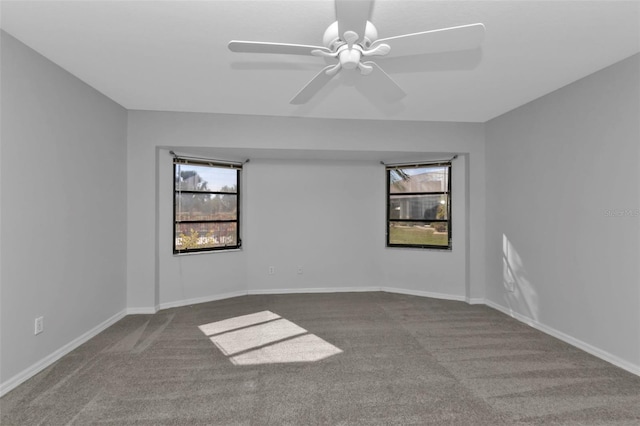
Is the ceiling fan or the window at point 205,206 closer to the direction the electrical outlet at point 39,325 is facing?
the ceiling fan

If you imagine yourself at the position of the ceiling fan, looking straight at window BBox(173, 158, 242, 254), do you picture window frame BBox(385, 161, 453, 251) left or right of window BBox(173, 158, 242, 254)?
right

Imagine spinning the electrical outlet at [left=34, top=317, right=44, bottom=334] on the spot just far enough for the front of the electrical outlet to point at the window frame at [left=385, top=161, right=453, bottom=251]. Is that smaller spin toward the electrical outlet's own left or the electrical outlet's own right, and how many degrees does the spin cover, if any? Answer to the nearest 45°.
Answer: approximately 45° to the electrical outlet's own left

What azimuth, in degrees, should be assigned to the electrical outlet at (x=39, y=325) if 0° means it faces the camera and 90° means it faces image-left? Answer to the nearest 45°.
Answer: approximately 315°

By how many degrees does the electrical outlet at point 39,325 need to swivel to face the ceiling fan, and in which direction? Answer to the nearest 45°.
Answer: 0° — it already faces it

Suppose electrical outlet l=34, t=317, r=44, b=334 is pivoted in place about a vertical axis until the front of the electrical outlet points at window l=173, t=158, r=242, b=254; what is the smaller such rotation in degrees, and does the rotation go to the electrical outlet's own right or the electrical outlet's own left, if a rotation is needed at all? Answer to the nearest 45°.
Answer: approximately 90° to the electrical outlet's own left
